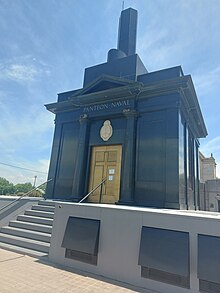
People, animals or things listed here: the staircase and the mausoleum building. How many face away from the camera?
0

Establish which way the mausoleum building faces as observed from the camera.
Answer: facing the viewer and to the left of the viewer

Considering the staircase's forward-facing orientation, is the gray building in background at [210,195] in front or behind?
behind

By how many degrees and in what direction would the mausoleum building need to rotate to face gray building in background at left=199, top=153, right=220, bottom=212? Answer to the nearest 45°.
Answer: approximately 180°
